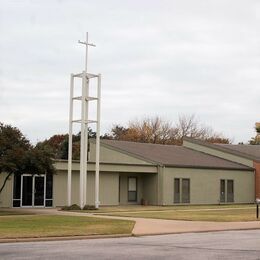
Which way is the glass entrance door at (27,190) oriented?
toward the camera

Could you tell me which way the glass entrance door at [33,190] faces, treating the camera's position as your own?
facing the viewer
